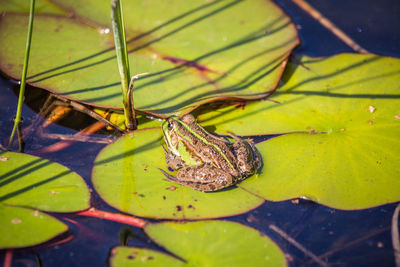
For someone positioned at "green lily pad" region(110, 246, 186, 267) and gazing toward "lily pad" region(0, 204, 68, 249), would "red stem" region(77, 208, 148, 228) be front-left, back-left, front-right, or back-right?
front-right

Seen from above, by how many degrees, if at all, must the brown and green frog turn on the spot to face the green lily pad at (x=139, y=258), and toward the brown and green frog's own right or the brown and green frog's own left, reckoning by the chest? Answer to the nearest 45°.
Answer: approximately 90° to the brown and green frog's own left

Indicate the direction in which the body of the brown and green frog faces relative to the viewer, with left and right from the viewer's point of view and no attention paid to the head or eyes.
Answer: facing away from the viewer and to the left of the viewer

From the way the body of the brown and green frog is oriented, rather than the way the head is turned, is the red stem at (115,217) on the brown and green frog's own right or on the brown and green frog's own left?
on the brown and green frog's own left
